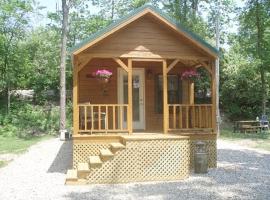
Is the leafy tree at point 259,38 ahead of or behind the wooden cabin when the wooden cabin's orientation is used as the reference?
behind

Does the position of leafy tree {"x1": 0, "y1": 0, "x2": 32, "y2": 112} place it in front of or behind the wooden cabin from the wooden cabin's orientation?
behind

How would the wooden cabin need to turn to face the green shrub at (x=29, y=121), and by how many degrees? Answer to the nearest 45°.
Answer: approximately 135° to its right

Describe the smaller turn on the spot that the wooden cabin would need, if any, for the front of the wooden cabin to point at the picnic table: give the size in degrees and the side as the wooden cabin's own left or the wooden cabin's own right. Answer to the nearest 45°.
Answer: approximately 135° to the wooden cabin's own left

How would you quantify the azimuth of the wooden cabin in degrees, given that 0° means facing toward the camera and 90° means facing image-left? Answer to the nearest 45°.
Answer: approximately 0°
